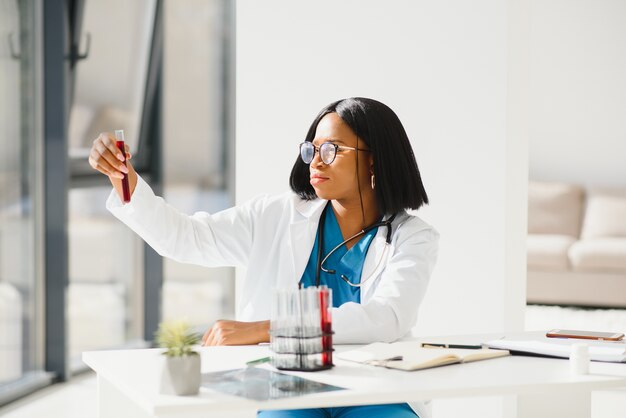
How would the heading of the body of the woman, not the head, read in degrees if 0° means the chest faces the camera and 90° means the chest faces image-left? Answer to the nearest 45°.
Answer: approximately 45°

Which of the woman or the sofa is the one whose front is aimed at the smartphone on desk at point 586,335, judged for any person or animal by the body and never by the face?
the sofa

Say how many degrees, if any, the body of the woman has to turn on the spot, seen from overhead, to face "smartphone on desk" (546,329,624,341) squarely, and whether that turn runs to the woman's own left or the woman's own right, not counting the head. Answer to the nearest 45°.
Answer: approximately 90° to the woman's own left
